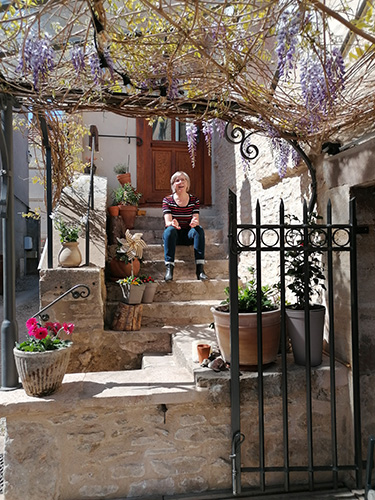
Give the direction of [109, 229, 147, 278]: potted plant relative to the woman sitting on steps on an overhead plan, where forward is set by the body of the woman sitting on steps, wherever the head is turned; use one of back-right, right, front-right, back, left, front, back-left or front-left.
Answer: front-right

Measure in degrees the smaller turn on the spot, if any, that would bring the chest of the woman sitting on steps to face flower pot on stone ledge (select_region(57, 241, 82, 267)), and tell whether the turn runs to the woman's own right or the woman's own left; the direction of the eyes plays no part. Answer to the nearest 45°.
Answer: approximately 45° to the woman's own right

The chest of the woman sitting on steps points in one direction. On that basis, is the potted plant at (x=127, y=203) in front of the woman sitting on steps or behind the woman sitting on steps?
behind

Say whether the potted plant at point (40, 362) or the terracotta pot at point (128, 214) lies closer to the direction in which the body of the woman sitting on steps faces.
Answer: the potted plant

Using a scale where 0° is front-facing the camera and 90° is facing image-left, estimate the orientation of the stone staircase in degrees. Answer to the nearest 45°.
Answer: approximately 0°

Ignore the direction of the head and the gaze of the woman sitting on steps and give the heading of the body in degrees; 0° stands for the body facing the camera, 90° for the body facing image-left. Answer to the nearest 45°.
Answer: approximately 0°

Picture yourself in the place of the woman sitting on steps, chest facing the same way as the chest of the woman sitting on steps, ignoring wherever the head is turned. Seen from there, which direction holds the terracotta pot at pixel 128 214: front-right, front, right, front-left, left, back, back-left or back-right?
back-right

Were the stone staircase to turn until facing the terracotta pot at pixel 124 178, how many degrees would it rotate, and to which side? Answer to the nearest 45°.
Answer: approximately 180°

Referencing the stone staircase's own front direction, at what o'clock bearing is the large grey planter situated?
The large grey planter is roughly at 11 o'clock from the stone staircase.

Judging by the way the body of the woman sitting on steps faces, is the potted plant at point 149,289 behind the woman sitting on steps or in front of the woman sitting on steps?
in front

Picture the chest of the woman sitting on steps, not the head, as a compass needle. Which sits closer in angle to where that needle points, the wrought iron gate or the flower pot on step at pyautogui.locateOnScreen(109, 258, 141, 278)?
the wrought iron gate
